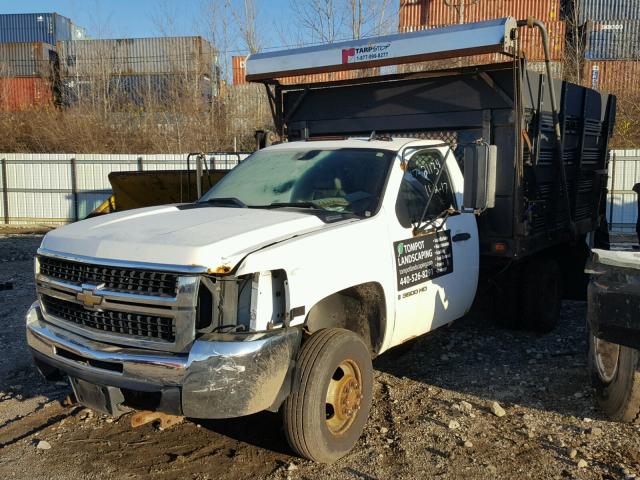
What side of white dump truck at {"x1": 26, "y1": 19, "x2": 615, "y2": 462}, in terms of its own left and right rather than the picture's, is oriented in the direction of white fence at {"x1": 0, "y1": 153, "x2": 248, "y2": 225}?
right

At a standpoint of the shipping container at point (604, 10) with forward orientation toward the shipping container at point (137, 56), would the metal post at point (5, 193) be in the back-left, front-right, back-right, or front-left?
front-left

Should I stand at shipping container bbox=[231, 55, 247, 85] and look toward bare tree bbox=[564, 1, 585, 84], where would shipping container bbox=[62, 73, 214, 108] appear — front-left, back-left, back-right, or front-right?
back-right

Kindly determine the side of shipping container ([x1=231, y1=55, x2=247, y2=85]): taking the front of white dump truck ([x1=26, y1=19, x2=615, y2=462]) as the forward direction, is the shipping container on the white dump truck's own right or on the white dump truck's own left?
on the white dump truck's own right

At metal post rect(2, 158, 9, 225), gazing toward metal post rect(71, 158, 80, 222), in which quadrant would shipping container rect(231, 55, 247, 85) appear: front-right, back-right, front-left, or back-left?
front-left

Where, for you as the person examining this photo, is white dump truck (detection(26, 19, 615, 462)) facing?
facing the viewer and to the left of the viewer

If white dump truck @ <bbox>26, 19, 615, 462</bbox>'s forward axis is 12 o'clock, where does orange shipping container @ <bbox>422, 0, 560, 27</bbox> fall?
The orange shipping container is roughly at 5 o'clock from the white dump truck.

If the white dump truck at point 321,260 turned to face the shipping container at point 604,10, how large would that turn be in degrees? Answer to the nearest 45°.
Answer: approximately 180°

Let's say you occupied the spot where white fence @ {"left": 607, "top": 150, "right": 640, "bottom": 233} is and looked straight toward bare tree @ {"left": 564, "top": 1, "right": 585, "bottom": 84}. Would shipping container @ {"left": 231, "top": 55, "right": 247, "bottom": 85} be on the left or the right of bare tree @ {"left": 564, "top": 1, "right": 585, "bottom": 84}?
left

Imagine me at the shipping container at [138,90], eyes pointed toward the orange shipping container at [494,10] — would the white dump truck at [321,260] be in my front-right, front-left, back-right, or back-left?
front-right

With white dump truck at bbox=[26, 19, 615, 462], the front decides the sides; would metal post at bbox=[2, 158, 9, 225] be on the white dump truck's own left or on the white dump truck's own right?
on the white dump truck's own right

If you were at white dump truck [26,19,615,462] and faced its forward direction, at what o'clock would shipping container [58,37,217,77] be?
The shipping container is roughly at 4 o'clock from the white dump truck.

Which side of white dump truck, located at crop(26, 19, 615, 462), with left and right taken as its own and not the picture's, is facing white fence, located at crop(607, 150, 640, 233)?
back

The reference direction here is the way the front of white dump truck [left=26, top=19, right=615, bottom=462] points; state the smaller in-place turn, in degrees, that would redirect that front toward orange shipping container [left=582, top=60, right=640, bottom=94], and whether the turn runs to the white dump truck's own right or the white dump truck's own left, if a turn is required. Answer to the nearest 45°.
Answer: approximately 180°

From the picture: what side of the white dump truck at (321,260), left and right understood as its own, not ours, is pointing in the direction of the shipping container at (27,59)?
right
